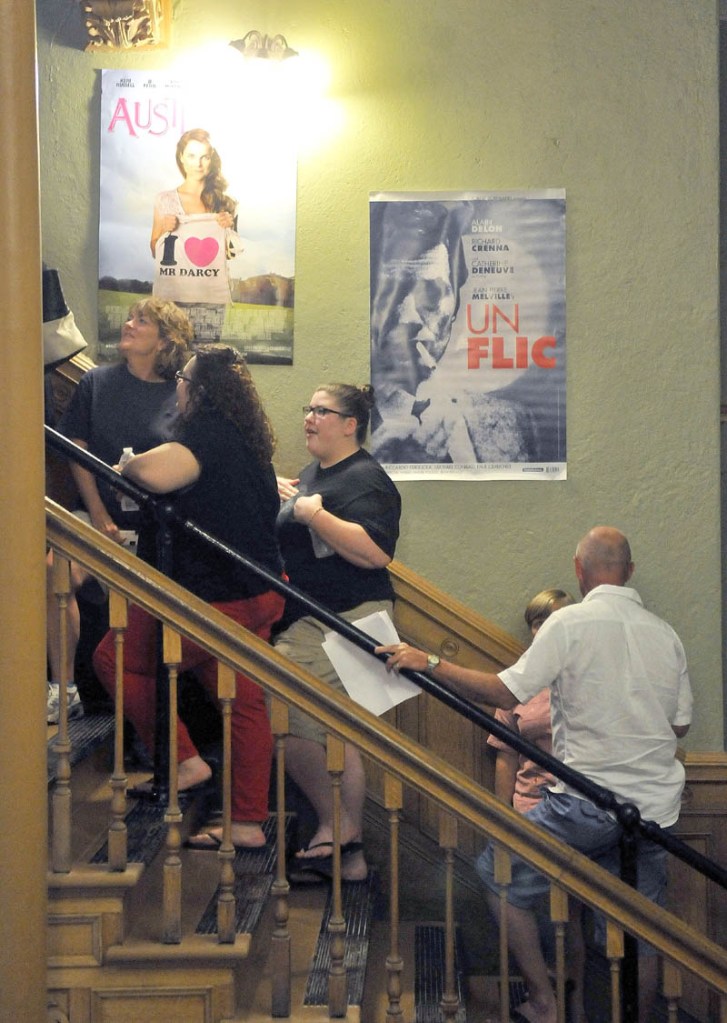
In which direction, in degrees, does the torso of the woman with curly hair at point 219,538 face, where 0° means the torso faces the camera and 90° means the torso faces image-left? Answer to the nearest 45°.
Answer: approximately 90°

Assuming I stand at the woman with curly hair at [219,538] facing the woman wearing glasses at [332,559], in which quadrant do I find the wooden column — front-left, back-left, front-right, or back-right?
back-right

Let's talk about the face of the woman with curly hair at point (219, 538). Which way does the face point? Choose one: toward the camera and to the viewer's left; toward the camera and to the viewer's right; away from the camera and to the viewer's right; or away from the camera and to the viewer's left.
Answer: away from the camera and to the viewer's left

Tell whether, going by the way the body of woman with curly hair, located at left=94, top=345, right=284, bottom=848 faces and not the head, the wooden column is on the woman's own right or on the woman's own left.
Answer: on the woman's own left

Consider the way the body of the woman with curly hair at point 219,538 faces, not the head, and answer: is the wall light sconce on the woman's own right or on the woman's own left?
on the woman's own right
